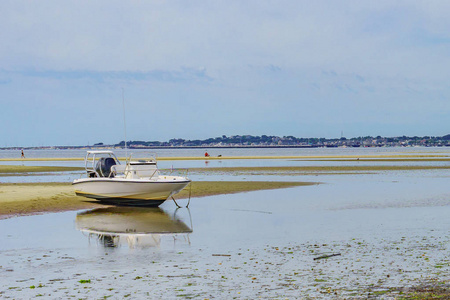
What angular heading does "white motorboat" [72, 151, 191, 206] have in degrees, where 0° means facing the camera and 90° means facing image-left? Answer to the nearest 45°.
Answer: approximately 315°
